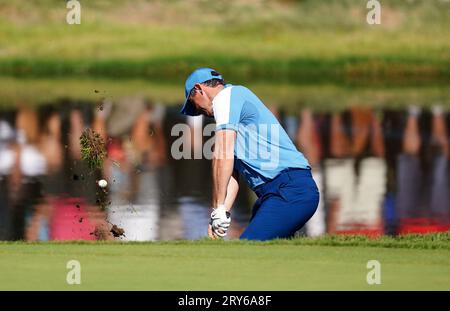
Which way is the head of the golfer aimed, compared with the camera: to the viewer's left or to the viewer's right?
to the viewer's left

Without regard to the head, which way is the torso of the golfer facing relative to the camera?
to the viewer's left
